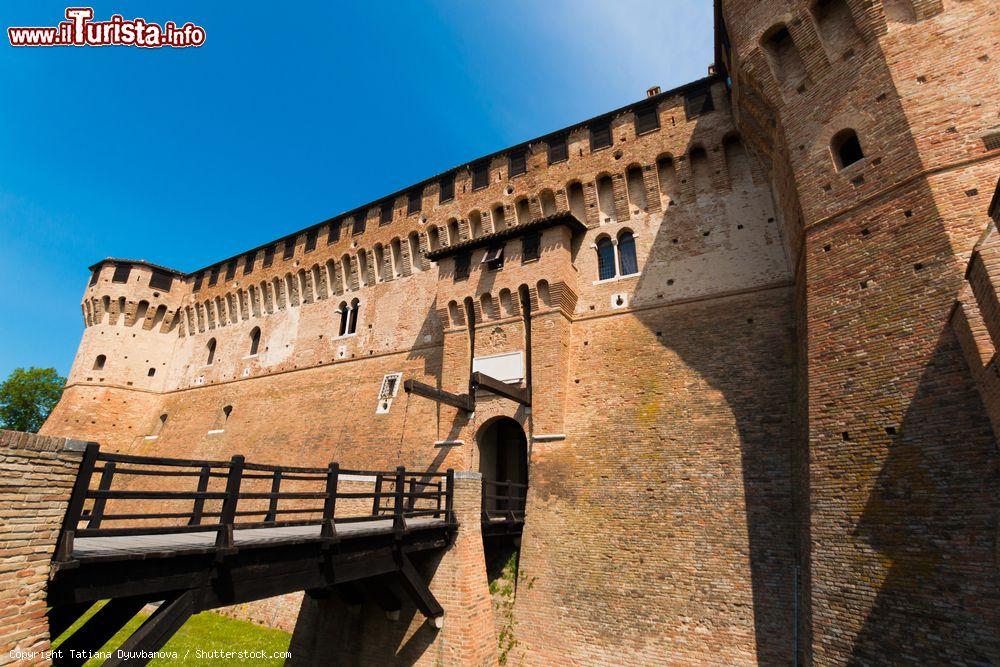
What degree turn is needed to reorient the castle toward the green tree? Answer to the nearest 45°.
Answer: approximately 90° to its right

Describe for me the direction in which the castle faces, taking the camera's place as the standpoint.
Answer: facing the viewer and to the left of the viewer
